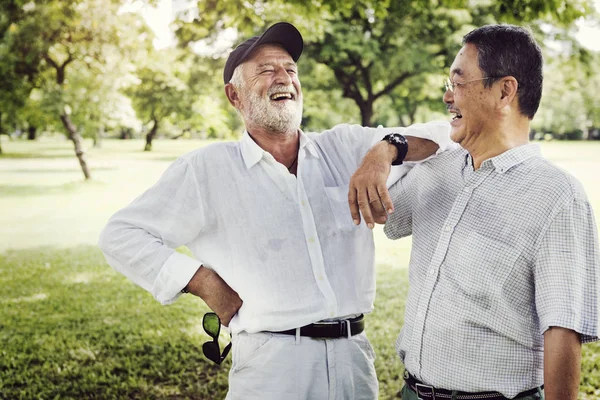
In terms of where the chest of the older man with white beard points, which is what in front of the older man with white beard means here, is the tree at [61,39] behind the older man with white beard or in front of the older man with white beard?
behind

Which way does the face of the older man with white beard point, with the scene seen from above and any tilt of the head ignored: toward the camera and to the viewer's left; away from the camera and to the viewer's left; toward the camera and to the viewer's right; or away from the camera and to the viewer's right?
toward the camera and to the viewer's right

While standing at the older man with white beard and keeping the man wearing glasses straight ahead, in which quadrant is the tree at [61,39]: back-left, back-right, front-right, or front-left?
back-left

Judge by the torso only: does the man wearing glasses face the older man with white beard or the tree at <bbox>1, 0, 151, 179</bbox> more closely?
the older man with white beard

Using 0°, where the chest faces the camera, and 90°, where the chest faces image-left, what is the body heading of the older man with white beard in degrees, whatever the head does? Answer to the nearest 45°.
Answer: approximately 315°

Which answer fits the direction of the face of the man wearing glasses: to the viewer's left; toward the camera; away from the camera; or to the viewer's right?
to the viewer's left

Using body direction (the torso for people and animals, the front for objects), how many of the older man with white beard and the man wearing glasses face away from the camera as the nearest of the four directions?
0

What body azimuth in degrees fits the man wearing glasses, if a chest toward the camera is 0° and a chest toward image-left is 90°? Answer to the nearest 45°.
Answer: approximately 45°

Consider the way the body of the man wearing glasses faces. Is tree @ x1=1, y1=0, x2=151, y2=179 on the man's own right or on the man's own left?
on the man's own right

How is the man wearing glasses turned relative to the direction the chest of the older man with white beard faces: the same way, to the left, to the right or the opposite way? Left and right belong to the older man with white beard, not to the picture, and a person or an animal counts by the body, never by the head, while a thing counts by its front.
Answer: to the right
